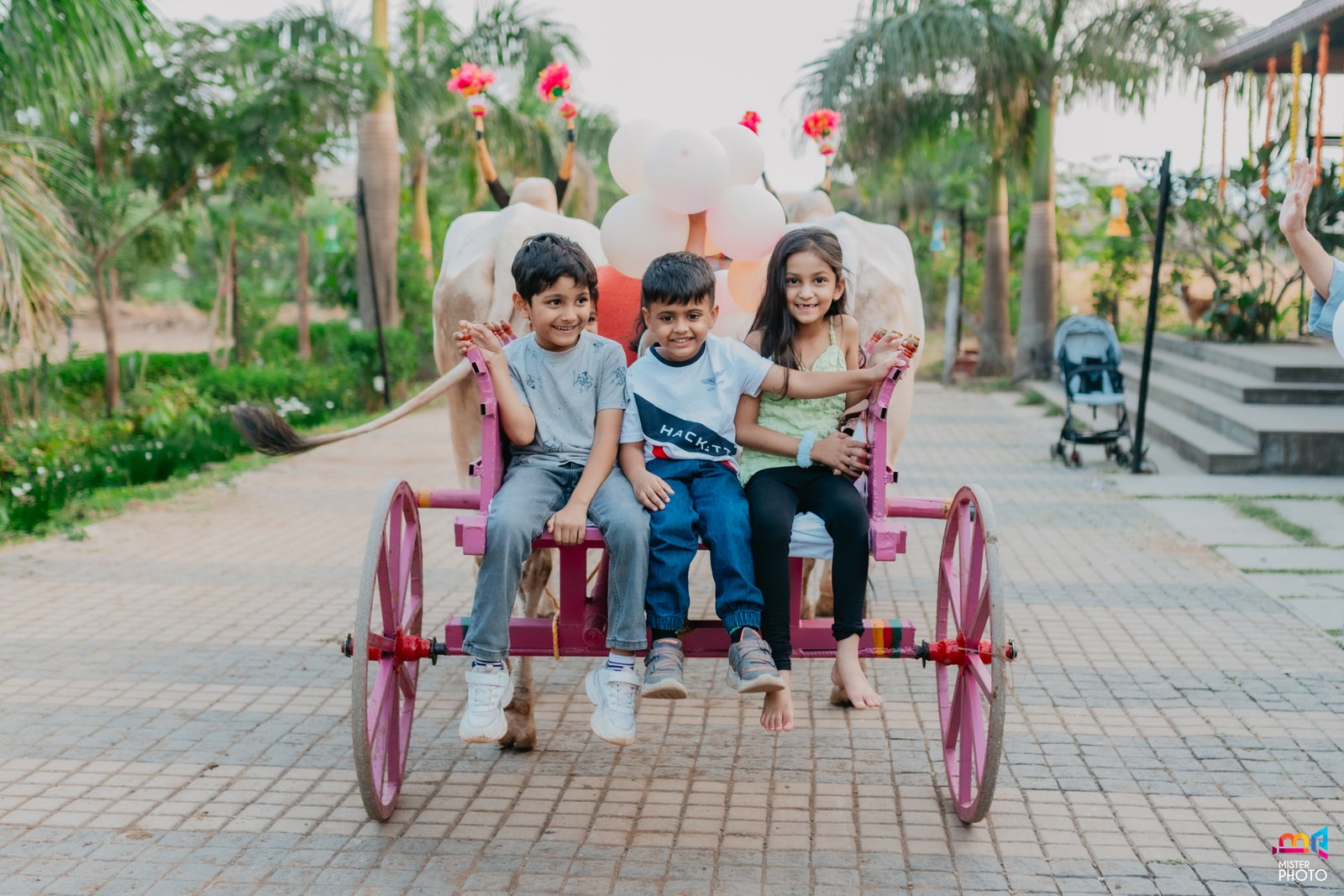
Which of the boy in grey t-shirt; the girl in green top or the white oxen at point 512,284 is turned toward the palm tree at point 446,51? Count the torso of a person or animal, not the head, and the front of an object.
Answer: the white oxen

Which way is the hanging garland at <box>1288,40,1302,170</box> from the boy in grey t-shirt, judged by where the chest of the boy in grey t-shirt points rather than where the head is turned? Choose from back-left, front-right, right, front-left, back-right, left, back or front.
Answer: back-left

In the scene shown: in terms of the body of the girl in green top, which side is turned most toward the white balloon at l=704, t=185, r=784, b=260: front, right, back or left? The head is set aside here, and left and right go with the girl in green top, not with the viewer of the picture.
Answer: back

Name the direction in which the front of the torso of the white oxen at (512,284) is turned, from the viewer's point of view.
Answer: away from the camera

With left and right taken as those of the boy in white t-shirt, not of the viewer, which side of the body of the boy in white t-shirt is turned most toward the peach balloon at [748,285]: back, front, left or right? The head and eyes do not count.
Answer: back

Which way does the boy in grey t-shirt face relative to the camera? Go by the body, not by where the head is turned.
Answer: toward the camera

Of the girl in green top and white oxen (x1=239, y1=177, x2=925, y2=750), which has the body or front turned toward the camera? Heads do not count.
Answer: the girl in green top

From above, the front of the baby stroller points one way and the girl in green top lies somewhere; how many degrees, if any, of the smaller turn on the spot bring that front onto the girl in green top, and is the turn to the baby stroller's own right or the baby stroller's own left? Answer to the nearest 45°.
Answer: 0° — it already faces them

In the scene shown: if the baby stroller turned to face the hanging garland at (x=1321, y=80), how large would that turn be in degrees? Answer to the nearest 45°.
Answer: approximately 135° to its left

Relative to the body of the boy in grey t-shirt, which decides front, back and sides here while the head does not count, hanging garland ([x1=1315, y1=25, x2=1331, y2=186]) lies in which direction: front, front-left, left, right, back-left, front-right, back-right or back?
back-left

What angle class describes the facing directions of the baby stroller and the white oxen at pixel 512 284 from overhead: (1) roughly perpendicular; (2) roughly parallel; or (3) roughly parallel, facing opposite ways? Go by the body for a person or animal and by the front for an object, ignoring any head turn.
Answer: roughly parallel, facing opposite ways

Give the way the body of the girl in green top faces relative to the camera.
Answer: toward the camera

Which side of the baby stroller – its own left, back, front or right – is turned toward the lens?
front

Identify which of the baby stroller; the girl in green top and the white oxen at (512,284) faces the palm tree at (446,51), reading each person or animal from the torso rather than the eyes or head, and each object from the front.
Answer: the white oxen

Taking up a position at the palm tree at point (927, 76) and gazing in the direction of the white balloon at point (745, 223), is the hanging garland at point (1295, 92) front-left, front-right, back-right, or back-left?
front-left
